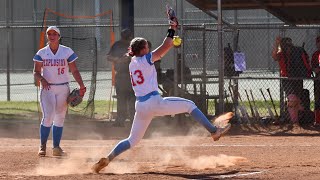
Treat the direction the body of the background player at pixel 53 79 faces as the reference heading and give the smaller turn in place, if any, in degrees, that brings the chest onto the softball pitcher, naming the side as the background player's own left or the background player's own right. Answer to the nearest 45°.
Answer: approximately 45° to the background player's own left

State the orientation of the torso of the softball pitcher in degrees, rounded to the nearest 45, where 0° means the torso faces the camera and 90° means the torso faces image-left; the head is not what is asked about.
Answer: approximately 225°

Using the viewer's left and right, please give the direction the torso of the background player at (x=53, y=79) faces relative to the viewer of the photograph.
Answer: facing the viewer

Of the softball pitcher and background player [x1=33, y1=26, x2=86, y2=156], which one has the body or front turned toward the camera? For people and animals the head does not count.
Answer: the background player

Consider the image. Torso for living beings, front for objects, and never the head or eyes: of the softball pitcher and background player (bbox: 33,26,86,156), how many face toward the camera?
1
